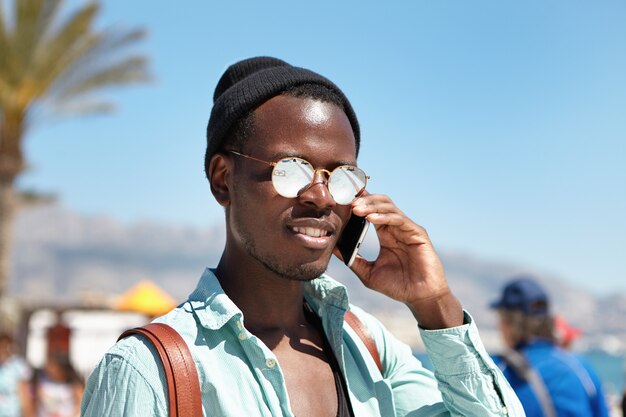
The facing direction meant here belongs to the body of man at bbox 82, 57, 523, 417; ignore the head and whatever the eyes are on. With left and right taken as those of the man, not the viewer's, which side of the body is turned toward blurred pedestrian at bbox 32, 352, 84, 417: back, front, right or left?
back

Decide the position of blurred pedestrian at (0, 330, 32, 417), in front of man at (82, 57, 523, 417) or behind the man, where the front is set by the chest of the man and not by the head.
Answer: behind

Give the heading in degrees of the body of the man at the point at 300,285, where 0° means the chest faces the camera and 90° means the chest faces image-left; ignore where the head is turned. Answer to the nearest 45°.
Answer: approximately 315°
